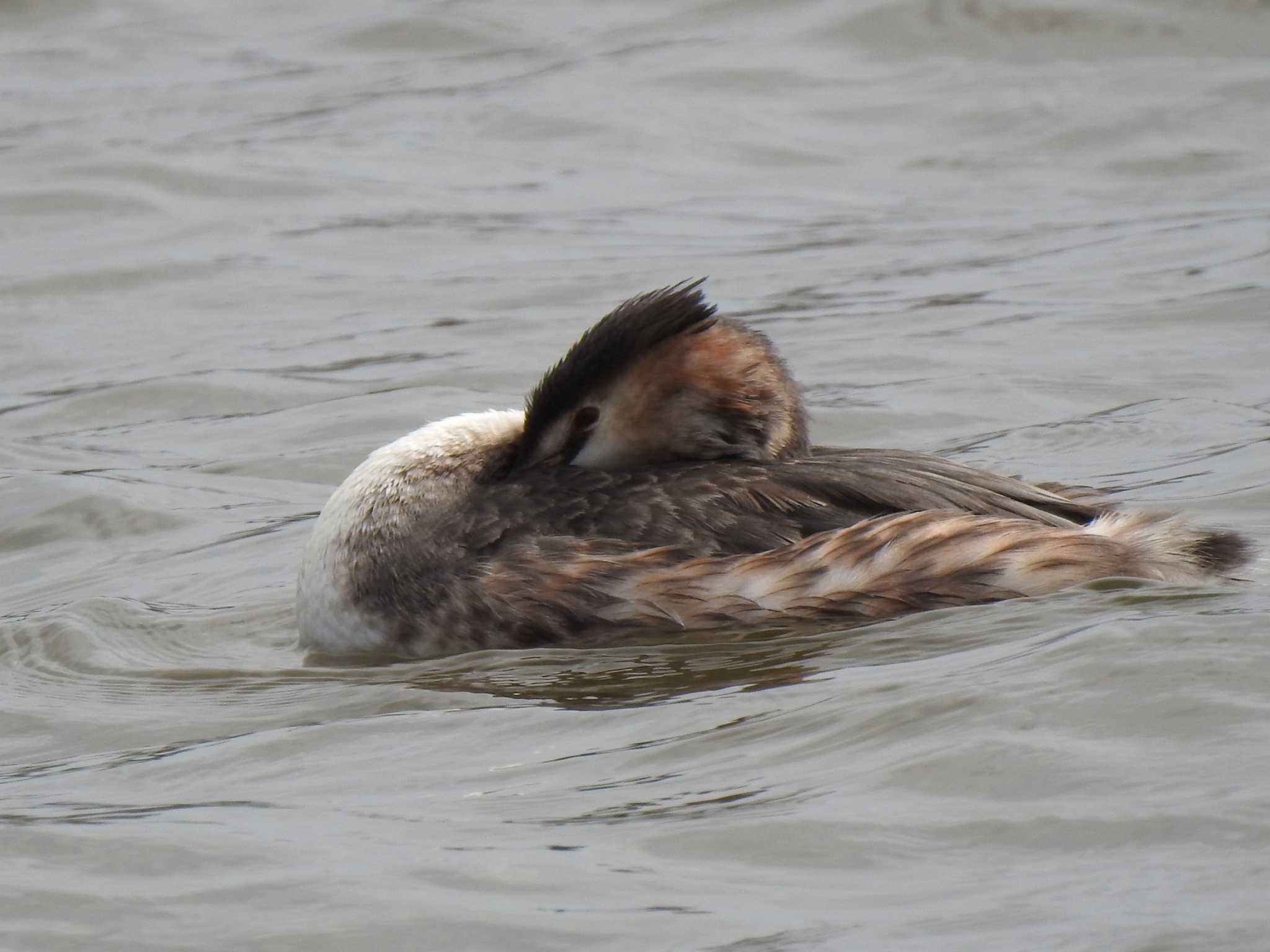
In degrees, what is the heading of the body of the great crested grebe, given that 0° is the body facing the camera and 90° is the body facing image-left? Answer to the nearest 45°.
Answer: approximately 90°
